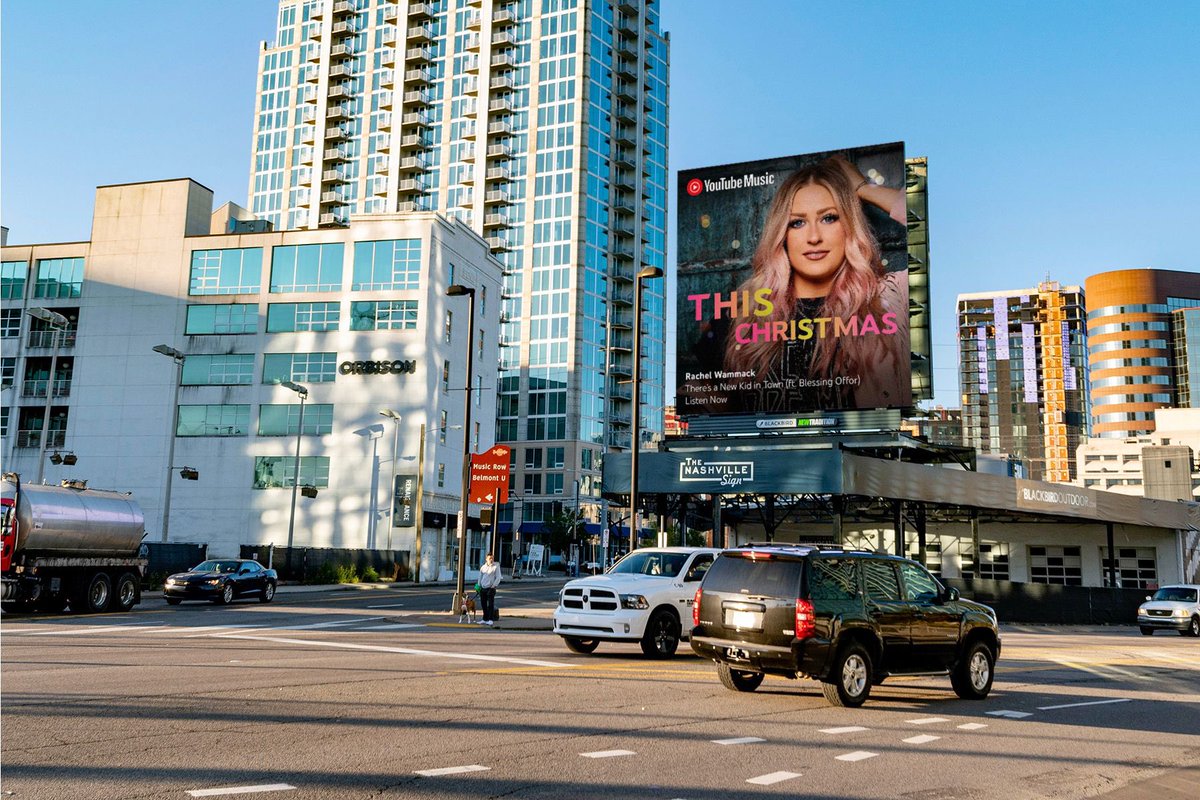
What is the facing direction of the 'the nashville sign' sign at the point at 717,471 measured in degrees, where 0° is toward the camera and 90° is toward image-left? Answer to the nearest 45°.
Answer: approximately 0°

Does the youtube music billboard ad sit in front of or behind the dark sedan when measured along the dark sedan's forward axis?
behind

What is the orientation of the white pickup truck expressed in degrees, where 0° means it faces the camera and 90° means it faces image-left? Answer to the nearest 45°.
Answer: approximately 45°

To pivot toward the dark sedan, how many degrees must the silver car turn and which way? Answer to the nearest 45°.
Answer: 0° — it already faces it

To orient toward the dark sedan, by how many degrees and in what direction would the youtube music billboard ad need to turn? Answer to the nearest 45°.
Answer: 0° — it already faces it

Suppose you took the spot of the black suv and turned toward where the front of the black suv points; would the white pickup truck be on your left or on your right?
on your left

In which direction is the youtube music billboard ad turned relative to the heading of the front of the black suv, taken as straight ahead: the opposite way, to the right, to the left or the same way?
the opposite way

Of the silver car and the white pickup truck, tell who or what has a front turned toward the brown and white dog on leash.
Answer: the silver car

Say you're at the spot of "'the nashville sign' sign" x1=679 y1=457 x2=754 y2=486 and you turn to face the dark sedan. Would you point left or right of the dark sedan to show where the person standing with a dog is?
left
